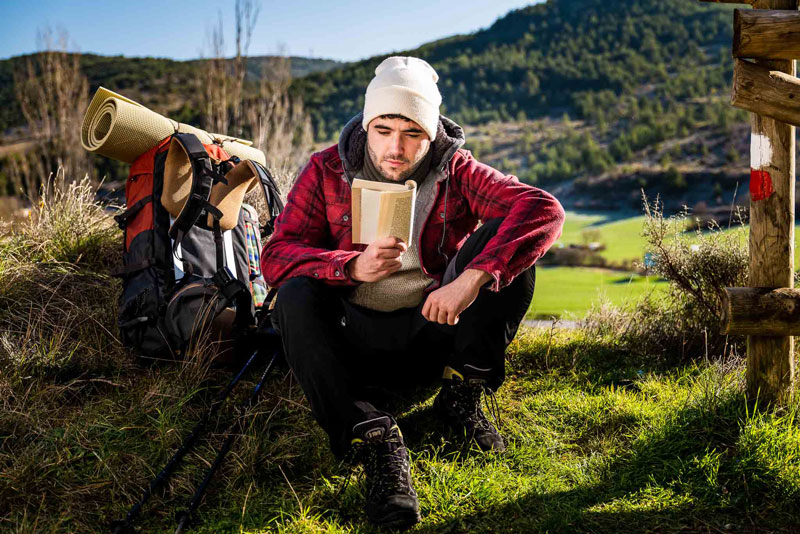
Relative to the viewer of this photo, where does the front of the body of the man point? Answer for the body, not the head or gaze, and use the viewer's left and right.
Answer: facing the viewer

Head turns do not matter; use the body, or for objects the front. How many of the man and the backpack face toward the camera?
1

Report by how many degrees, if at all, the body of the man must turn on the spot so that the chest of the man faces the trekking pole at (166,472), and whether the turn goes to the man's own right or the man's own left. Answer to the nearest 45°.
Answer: approximately 90° to the man's own right

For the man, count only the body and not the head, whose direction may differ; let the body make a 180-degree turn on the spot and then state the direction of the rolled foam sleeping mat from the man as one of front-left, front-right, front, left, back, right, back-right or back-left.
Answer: front-left

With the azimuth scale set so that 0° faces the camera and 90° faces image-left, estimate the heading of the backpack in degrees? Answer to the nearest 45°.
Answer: approximately 135°

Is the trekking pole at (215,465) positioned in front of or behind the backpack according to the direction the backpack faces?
behind

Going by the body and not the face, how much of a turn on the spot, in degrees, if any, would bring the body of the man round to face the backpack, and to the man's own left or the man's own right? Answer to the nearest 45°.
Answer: approximately 135° to the man's own right
